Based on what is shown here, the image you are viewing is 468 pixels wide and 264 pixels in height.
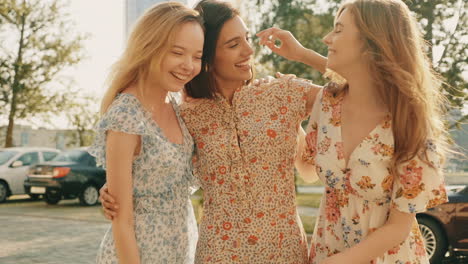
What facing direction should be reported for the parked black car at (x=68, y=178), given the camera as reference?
facing away from the viewer and to the right of the viewer

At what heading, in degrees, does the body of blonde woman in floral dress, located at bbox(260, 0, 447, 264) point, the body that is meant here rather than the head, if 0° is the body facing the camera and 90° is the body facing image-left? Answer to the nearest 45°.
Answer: approximately 45°

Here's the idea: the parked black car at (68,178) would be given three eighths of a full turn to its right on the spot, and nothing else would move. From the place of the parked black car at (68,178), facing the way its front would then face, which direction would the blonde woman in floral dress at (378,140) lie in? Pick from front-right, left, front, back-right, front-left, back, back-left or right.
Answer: front

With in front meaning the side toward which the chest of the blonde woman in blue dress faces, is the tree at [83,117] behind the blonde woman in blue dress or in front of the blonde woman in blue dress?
behind

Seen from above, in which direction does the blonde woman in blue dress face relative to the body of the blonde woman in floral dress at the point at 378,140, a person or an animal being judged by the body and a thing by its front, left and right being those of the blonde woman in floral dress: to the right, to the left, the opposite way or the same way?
to the left

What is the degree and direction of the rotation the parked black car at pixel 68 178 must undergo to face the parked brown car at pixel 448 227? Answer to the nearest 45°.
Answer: approximately 90° to its right

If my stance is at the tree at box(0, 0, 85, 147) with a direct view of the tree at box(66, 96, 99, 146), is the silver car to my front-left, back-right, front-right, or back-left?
back-right

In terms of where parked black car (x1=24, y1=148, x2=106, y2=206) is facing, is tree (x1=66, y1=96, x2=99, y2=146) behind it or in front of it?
in front

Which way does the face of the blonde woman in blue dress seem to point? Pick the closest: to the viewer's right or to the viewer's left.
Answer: to the viewer's right

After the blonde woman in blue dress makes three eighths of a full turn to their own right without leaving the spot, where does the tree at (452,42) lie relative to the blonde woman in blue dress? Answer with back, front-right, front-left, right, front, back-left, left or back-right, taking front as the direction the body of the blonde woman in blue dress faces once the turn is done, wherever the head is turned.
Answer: back-right

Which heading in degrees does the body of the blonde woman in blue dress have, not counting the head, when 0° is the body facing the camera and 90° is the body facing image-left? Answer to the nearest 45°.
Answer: approximately 315°

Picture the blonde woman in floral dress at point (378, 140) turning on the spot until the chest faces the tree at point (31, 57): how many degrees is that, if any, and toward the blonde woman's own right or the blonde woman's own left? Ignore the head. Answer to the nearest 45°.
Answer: approximately 90° to the blonde woman's own right

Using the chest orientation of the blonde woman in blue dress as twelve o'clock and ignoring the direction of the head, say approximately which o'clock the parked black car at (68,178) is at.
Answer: The parked black car is roughly at 7 o'clock from the blonde woman in blue dress.

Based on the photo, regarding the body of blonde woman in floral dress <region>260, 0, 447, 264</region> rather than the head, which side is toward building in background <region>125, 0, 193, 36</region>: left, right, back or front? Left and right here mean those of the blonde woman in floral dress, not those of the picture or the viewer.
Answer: right
